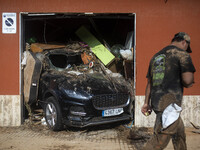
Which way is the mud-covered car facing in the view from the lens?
facing the viewer and to the right of the viewer

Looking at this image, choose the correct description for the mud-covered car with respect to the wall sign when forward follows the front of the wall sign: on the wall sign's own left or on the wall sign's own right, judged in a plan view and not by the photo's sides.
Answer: on the wall sign's own left

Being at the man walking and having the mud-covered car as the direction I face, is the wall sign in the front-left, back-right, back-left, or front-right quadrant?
front-left

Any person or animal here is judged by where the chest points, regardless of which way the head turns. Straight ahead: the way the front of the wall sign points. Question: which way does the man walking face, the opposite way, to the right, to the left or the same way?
to the left

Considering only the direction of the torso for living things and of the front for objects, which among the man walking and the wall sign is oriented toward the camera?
the wall sign

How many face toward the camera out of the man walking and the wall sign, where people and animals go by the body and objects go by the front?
1

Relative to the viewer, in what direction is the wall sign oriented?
toward the camera

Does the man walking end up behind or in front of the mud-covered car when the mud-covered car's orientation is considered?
in front

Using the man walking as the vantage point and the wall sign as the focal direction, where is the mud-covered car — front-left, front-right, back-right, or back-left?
front-right

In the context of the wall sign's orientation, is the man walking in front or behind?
in front

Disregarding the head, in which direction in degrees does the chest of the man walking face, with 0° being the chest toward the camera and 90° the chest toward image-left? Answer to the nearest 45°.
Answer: approximately 225°
